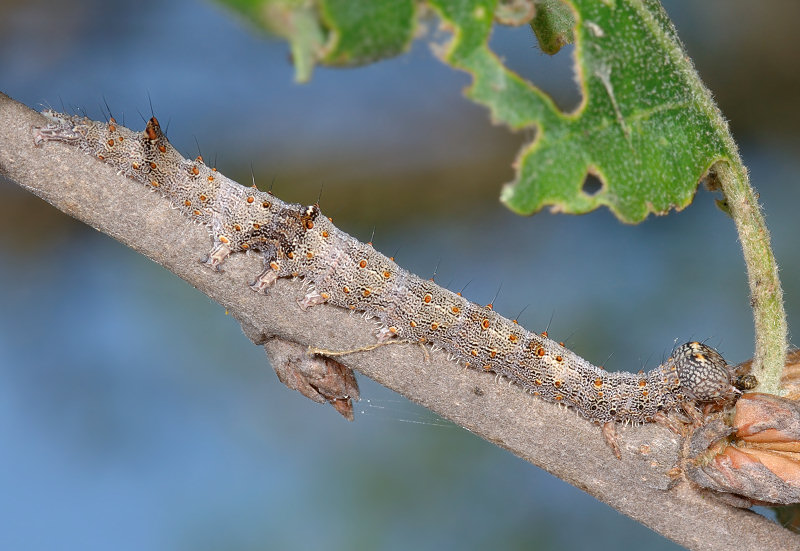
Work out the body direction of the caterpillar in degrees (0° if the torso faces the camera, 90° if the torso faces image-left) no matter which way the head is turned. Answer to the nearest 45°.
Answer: approximately 270°
